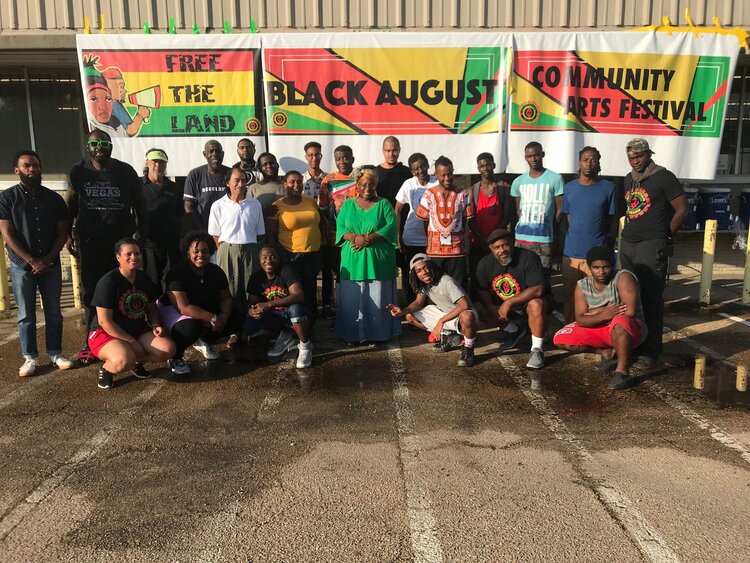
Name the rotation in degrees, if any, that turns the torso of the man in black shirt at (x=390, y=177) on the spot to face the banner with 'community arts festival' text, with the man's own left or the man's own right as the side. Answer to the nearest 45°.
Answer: approximately 90° to the man's own left

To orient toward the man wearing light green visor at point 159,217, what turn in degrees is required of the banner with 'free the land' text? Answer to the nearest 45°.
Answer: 0° — it already faces them

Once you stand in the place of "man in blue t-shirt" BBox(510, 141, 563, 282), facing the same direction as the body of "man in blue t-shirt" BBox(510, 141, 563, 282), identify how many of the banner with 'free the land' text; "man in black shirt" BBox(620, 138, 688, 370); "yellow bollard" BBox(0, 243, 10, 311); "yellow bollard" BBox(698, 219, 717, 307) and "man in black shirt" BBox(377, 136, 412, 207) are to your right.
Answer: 3

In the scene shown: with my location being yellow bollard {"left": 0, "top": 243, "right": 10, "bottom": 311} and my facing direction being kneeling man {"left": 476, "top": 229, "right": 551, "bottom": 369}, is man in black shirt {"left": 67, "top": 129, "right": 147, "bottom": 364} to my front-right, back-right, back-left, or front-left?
front-right

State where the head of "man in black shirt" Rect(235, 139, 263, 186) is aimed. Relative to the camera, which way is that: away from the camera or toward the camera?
toward the camera

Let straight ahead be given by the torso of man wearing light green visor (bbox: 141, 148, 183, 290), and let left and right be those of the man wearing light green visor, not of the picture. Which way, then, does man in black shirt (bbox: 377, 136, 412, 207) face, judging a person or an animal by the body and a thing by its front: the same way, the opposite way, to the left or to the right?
the same way

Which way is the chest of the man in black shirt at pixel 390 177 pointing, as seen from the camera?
toward the camera

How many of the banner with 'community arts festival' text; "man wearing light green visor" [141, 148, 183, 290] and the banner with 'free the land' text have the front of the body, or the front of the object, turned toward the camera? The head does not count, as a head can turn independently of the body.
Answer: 3

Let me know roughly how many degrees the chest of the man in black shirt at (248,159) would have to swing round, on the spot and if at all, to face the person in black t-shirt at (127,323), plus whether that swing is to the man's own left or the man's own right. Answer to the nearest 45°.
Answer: approximately 45° to the man's own right

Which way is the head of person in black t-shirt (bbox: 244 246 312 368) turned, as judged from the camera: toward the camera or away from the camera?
toward the camera

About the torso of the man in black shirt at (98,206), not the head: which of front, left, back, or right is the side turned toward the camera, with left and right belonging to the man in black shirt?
front

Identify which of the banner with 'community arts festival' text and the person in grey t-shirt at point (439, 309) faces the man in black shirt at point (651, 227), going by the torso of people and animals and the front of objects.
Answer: the banner with 'community arts festival' text

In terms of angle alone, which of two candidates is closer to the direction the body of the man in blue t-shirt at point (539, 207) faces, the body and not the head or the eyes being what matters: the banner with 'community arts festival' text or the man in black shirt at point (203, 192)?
the man in black shirt

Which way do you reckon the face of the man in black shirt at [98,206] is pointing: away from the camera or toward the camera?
toward the camera

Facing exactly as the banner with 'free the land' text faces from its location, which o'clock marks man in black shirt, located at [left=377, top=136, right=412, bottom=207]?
The man in black shirt is roughly at 10 o'clock from the banner with 'free the land' text.

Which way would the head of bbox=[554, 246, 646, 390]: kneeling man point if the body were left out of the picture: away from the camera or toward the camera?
toward the camera

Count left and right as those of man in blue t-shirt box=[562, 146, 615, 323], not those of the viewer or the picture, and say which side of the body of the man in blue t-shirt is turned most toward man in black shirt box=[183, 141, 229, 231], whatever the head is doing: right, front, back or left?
right

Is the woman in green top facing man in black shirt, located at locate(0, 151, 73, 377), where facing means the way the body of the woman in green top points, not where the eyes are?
no

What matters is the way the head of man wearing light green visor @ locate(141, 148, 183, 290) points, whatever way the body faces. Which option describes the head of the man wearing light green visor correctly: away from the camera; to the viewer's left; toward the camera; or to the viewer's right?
toward the camera

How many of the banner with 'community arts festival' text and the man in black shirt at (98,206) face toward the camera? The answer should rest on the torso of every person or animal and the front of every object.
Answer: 2

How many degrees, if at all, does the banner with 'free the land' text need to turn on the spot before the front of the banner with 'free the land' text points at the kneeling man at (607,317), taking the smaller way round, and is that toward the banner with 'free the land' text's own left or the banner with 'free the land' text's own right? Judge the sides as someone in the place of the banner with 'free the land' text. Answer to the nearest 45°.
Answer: approximately 45° to the banner with 'free the land' text's own left

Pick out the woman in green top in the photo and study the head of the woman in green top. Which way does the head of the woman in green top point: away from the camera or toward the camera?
toward the camera
